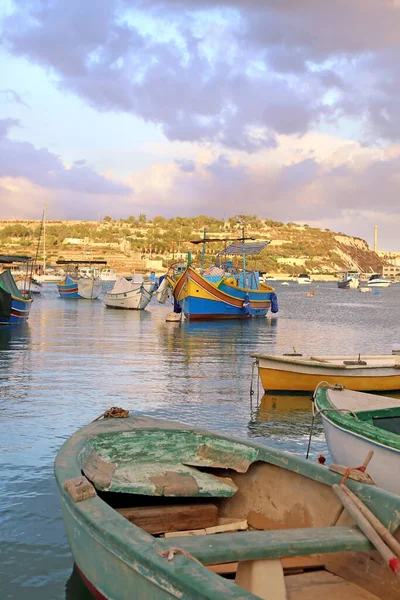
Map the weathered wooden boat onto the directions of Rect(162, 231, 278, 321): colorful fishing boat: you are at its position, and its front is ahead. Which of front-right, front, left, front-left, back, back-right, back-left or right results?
front-left

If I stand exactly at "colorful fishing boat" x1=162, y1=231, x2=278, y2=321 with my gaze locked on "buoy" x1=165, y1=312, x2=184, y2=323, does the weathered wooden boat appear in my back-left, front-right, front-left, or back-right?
front-left

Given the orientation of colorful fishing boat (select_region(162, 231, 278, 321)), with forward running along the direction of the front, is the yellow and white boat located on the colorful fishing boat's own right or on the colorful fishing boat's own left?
on the colorful fishing boat's own left

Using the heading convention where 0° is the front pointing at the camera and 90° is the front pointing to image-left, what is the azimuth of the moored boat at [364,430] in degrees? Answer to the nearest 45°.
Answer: approximately 135°

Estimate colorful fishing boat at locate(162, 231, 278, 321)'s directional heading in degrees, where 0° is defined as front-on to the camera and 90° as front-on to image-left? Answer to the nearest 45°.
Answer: approximately 45°

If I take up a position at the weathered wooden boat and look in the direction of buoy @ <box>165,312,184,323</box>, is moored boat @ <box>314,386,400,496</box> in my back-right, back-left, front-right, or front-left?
front-right

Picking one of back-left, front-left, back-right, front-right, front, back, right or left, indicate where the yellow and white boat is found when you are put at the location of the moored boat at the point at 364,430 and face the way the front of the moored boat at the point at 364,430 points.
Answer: front-right

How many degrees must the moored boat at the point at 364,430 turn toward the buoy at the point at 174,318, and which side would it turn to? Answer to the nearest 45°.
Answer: approximately 45° to its right

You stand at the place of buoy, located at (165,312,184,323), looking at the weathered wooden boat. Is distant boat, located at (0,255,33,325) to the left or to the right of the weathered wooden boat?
right

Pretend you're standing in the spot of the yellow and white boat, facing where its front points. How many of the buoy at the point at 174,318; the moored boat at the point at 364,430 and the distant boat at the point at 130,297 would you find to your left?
1

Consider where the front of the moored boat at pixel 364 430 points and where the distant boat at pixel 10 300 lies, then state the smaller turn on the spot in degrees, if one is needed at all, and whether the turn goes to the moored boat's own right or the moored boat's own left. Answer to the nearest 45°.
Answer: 0° — it already faces it

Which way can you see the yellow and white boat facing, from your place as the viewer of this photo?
facing to the left of the viewer
